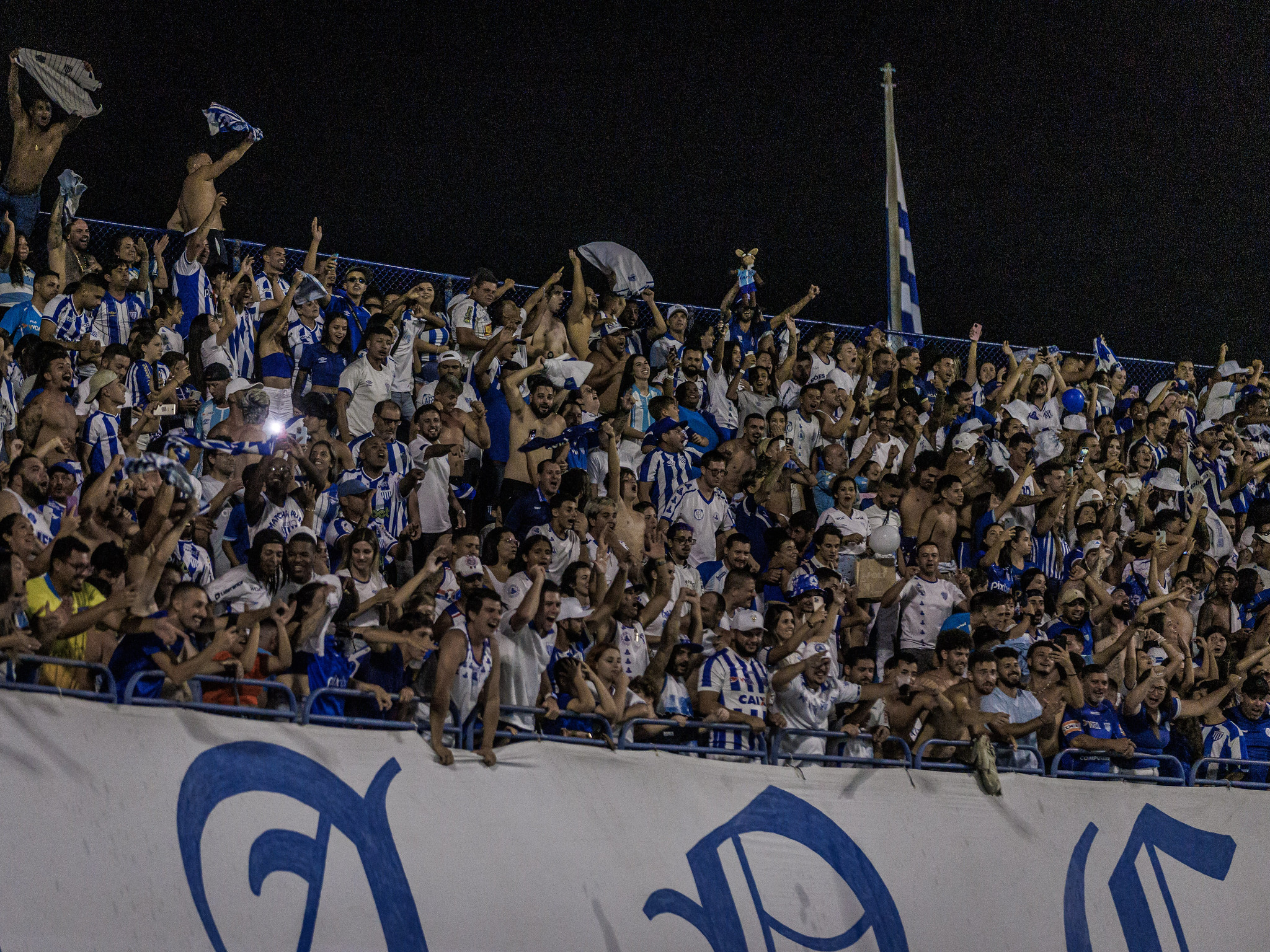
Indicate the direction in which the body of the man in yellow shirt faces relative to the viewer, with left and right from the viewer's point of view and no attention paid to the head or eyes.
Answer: facing the viewer and to the right of the viewer

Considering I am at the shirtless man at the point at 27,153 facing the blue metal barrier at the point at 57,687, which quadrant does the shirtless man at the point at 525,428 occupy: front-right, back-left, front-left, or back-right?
front-left

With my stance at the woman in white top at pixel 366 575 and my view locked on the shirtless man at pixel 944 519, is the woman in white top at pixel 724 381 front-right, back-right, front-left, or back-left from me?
front-left

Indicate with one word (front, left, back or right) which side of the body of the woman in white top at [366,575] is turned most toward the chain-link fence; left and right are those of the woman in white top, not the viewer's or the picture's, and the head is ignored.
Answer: back

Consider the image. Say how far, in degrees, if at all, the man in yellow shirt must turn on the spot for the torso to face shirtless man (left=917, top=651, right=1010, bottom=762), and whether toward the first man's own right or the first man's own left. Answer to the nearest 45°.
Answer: approximately 45° to the first man's own left

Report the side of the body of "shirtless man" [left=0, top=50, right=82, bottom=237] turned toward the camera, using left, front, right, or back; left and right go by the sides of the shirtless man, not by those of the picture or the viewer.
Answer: front

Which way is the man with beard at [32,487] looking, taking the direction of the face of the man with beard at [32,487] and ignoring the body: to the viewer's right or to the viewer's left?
to the viewer's right

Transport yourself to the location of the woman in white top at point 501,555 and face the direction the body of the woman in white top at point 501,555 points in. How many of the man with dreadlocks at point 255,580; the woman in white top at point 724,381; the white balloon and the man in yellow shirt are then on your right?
2

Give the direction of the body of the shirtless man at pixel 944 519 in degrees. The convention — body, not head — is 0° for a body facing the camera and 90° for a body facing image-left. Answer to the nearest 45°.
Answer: approximately 315°

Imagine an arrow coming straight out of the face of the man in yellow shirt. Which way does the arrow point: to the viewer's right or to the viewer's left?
to the viewer's right

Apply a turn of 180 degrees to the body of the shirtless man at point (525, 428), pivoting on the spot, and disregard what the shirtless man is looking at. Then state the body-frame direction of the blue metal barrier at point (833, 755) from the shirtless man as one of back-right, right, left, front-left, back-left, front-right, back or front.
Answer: back

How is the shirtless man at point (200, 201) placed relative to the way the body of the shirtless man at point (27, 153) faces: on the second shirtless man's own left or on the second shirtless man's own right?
on the second shirtless man's own left

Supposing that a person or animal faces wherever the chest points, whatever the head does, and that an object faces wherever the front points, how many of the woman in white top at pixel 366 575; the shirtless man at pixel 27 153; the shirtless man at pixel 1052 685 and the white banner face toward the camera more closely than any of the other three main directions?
4

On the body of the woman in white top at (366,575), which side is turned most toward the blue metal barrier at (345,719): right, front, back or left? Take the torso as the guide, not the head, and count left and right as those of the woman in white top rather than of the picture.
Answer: front

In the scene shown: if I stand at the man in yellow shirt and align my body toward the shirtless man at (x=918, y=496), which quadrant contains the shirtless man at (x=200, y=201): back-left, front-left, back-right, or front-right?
front-left

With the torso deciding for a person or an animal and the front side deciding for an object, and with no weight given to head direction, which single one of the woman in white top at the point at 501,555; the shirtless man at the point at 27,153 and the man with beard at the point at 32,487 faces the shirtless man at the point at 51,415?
the shirtless man at the point at 27,153

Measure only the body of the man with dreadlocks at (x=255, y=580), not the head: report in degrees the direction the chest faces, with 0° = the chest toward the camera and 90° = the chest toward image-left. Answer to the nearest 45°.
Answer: approximately 315°
